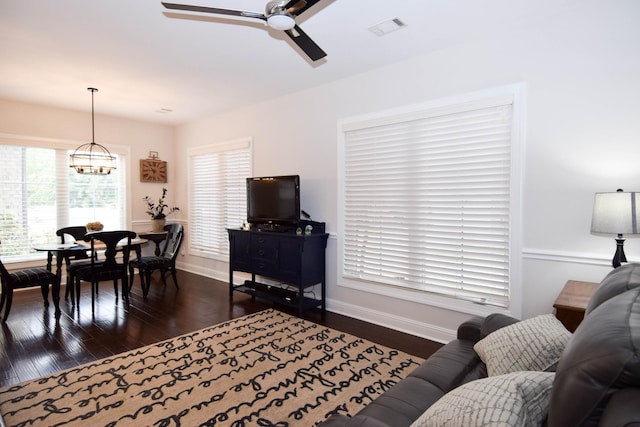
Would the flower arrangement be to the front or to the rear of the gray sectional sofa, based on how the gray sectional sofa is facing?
to the front

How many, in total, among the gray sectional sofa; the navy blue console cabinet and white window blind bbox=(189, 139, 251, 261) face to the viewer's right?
0

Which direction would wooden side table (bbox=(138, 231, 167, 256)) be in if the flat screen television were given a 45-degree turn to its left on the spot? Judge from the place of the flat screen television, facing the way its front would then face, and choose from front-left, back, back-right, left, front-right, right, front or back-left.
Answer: back-right

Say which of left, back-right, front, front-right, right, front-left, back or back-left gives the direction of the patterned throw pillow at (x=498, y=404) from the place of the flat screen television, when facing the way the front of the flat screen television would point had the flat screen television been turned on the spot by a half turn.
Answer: back-right

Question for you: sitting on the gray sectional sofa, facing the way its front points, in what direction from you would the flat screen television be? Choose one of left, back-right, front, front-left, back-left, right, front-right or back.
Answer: front-right

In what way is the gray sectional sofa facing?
to the viewer's left

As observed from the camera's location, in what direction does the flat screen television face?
facing the viewer and to the left of the viewer

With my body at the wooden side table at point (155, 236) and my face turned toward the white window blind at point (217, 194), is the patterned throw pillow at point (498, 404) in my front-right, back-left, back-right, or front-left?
front-right

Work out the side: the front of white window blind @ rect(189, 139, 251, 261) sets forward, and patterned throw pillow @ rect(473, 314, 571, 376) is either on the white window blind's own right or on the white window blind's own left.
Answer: on the white window blind's own left

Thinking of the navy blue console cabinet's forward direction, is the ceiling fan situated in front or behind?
in front

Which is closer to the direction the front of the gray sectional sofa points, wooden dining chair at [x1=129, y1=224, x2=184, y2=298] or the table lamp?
the wooden dining chair

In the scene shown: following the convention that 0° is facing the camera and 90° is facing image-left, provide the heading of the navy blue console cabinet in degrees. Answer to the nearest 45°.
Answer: approximately 45°

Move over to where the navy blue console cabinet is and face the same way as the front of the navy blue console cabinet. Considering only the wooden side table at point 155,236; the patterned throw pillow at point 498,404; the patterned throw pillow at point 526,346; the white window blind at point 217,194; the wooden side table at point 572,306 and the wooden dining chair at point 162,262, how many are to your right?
3

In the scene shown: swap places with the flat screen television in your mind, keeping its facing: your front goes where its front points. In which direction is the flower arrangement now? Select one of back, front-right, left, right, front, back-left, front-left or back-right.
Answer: right
